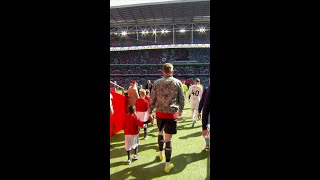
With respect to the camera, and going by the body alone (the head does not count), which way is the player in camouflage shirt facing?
away from the camera

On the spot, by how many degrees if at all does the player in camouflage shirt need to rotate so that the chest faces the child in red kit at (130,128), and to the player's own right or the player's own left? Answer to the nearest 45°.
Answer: approximately 45° to the player's own left
